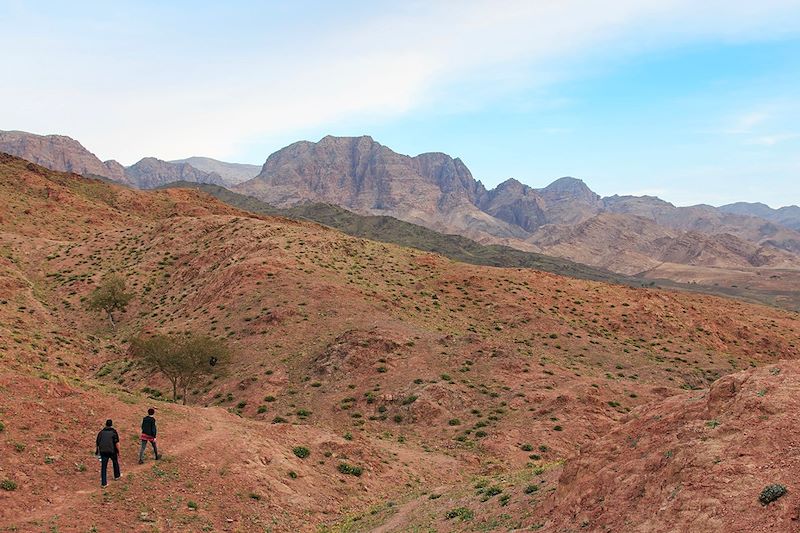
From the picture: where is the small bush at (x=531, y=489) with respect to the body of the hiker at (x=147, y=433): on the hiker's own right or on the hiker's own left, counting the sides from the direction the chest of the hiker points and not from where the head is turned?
on the hiker's own right

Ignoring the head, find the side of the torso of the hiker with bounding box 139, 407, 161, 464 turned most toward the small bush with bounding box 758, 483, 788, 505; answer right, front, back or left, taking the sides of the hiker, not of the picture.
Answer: right

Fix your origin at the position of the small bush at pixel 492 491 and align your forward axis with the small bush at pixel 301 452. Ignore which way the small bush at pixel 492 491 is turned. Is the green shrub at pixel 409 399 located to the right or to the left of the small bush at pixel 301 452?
right

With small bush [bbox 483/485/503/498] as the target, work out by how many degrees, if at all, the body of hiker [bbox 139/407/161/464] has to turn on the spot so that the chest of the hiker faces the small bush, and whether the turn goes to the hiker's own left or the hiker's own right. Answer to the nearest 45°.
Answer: approximately 90° to the hiker's own right

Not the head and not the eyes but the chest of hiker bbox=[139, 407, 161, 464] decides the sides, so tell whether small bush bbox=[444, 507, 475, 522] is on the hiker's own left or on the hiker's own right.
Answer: on the hiker's own right

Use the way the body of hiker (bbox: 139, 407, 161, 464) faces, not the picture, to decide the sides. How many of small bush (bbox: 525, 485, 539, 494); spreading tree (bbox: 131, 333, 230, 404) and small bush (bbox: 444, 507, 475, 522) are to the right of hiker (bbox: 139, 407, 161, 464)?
2

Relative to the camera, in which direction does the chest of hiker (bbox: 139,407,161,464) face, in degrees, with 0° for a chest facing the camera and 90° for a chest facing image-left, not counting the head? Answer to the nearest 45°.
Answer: approximately 225°
